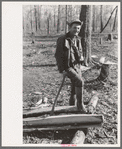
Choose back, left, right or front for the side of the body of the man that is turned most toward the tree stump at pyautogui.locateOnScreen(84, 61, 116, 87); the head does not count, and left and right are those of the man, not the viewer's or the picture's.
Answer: left

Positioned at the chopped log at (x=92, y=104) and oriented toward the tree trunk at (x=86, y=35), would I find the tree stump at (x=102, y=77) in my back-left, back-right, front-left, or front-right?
front-right

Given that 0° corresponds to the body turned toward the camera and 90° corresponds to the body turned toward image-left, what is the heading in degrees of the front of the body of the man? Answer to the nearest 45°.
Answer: approximately 315°
